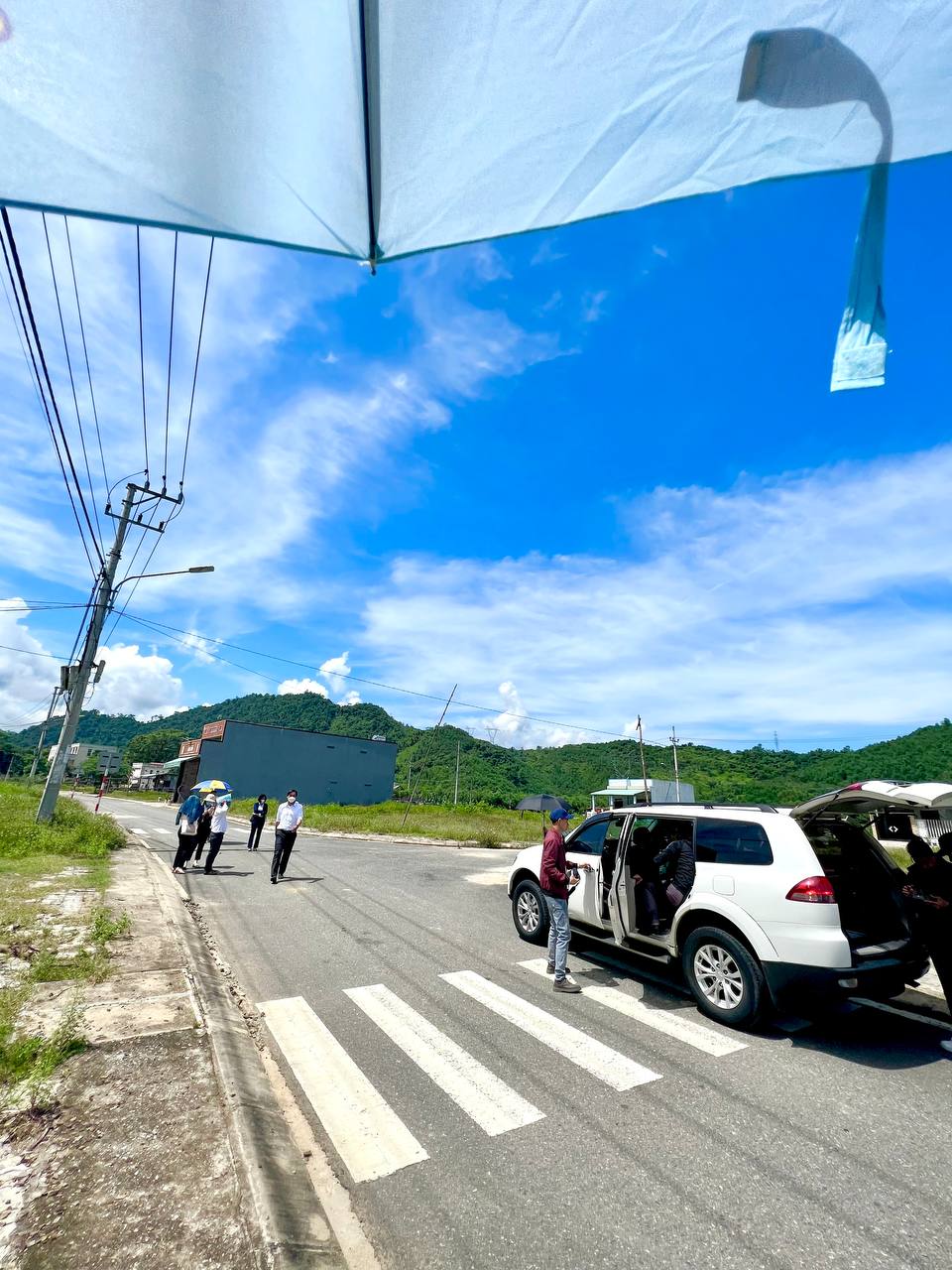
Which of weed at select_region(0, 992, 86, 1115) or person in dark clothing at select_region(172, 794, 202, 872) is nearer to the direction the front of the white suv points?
the person in dark clothing

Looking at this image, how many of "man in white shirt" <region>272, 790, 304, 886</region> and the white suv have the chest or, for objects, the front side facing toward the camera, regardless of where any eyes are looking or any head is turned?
1

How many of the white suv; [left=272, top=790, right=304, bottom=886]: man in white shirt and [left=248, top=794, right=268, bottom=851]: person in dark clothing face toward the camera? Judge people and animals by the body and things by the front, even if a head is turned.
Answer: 2

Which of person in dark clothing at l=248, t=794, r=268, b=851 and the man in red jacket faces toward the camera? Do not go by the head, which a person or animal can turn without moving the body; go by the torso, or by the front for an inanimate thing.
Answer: the person in dark clothing

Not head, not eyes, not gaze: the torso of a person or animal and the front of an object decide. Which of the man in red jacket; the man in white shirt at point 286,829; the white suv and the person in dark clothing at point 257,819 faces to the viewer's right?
the man in red jacket

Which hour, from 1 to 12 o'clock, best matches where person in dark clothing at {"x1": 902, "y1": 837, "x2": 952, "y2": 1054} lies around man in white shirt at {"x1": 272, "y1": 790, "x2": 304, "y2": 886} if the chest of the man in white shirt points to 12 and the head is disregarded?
The person in dark clothing is roughly at 11 o'clock from the man in white shirt.

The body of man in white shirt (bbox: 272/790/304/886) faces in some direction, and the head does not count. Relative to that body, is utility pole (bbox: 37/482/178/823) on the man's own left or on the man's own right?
on the man's own right

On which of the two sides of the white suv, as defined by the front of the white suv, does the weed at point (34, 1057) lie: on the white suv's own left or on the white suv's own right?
on the white suv's own left

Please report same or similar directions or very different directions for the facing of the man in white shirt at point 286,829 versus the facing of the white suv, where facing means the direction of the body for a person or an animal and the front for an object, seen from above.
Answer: very different directions

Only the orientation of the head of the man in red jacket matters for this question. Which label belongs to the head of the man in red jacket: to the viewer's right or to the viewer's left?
to the viewer's right

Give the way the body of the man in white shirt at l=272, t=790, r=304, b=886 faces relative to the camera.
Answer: toward the camera

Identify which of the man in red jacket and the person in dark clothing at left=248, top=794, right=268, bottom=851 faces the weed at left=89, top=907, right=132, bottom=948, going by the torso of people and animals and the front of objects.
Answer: the person in dark clothing

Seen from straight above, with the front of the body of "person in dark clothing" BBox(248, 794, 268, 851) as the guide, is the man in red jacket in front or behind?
in front

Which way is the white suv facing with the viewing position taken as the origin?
facing away from the viewer and to the left of the viewer
